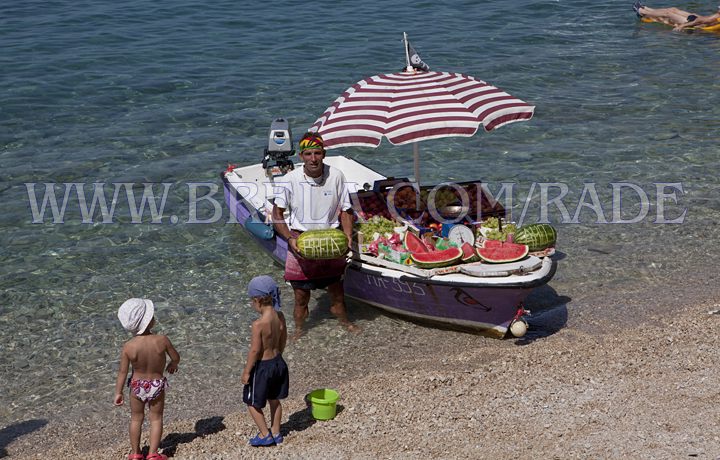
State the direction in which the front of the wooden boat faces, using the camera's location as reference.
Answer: facing the viewer and to the right of the viewer

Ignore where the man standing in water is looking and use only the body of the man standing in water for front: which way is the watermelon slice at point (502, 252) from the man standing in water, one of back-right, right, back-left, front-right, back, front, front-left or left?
left

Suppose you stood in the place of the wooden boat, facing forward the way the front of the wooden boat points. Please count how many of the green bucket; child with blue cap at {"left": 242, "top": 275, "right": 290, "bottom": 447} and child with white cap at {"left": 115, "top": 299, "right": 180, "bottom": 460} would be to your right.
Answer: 3

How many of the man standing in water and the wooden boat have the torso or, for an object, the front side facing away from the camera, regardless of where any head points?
0

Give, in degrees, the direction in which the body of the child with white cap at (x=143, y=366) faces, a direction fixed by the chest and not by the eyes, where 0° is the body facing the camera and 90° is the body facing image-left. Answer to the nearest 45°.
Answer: approximately 180°

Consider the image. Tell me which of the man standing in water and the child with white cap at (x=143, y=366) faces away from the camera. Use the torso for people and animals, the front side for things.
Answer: the child with white cap

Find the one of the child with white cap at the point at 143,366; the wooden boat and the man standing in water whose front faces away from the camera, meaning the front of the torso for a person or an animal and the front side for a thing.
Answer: the child with white cap

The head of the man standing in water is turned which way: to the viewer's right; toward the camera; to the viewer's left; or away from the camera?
toward the camera

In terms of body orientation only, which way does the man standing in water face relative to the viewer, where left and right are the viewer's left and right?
facing the viewer

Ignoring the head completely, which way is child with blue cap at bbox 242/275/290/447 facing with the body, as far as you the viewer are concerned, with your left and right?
facing away from the viewer and to the left of the viewer

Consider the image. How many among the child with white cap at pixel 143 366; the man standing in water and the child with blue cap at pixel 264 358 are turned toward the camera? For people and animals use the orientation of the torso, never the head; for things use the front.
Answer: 1
